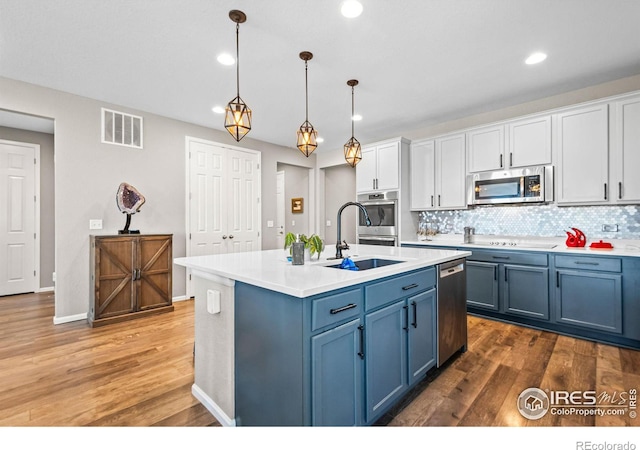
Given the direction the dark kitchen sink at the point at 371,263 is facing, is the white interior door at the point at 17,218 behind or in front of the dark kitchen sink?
behind

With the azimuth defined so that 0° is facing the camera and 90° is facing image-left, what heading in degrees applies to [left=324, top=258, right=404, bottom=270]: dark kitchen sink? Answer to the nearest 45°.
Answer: approximately 315°

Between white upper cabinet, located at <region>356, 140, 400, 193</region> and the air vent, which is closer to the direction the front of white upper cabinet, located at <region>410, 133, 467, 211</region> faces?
the air vent

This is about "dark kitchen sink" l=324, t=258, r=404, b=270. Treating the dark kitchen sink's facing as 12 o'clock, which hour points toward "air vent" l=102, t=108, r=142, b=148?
The air vent is roughly at 5 o'clock from the dark kitchen sink.

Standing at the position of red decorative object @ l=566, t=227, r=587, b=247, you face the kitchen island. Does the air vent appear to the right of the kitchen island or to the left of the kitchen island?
right

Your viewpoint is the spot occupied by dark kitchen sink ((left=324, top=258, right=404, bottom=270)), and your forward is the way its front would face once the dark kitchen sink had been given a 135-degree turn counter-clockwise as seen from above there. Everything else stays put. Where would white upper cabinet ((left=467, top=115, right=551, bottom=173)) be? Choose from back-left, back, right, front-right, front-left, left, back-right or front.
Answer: front-right

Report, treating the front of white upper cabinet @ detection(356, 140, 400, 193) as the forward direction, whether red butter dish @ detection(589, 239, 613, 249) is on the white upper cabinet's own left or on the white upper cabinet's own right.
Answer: on the white upper cabinet's own left
